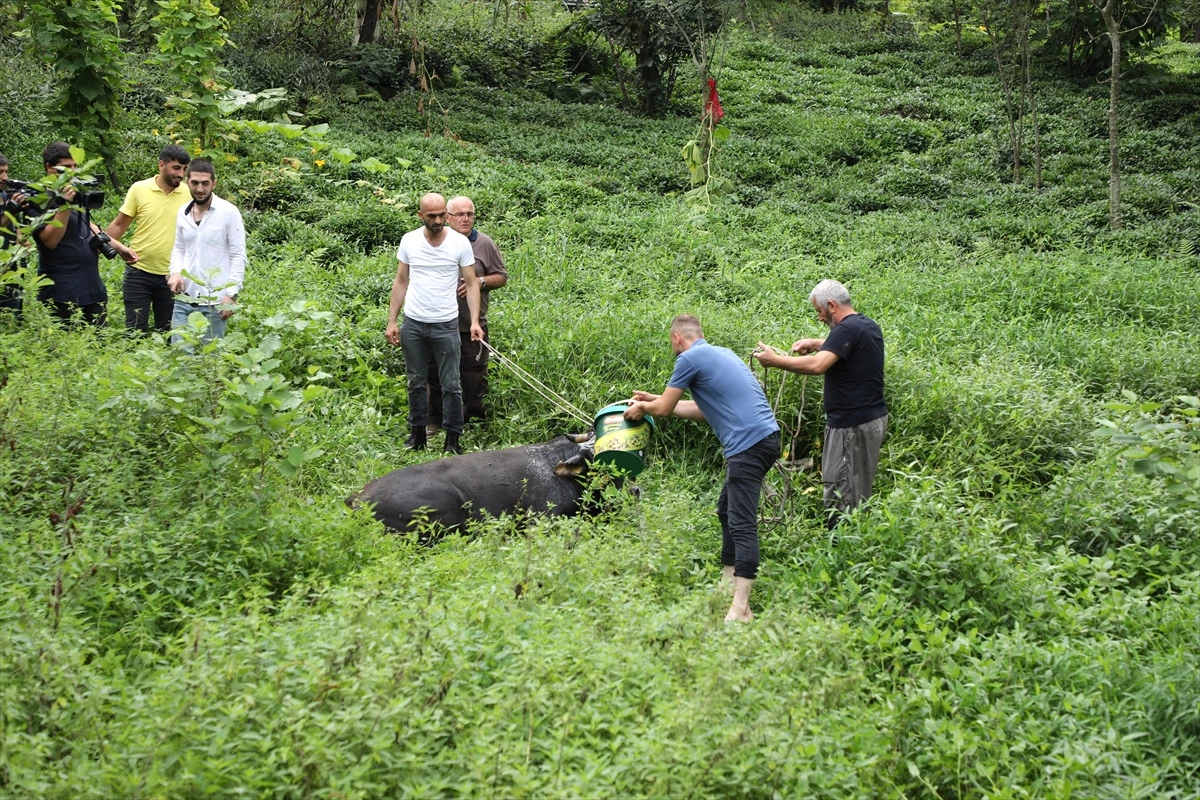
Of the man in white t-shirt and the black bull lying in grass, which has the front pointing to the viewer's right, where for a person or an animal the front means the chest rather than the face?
the black bull lying in grass

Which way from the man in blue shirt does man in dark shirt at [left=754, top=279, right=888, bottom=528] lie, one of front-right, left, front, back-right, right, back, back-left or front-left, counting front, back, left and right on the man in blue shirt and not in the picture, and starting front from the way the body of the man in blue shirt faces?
right

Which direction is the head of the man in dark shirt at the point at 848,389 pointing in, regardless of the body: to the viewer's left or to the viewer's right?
to the viewer's left

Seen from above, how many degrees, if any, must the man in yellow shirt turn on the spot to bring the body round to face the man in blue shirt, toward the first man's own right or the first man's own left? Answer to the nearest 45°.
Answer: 0° — they already face them

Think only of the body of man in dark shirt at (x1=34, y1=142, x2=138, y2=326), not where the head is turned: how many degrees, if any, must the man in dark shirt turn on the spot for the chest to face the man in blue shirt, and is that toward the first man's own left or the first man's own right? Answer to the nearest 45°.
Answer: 0° — they already face them

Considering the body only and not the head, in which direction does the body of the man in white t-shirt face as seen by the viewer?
toward the camera

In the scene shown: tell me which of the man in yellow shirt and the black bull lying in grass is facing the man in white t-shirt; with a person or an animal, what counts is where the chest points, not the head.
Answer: the man in yellow shirt

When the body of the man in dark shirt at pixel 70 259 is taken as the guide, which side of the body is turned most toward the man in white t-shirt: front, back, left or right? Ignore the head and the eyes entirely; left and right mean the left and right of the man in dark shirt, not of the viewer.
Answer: front

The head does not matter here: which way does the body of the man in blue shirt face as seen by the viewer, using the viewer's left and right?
facing away from the viewer and to the left of the viewer

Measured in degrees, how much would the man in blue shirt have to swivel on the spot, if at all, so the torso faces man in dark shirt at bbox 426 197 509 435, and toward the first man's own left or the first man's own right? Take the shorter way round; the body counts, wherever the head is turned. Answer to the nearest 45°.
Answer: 0° — they already face them

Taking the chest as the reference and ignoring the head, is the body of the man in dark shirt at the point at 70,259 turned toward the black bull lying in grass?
yes

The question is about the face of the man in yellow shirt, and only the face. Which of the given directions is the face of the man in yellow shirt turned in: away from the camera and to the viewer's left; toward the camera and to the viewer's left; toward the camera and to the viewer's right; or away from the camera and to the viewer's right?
toward the camera and to the viewer's right

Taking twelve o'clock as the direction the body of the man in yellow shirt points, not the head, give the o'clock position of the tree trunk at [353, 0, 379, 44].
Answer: The tree trunk is roughly at 8 o'clock from the man in yellow shirt.

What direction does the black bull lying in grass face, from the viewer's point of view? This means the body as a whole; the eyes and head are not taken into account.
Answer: to the viewer's right

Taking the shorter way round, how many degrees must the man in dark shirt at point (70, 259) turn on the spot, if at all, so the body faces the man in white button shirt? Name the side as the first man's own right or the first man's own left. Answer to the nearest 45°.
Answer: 0° — they already face them

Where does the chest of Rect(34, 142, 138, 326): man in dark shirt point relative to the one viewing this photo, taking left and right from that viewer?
facing the viewer and to the right of the viewer

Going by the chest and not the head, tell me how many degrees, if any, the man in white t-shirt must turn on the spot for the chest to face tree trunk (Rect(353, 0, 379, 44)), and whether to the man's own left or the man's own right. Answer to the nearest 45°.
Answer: approximately 180°

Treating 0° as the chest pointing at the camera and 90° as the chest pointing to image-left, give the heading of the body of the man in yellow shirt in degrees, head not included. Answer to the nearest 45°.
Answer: approximately 315°
